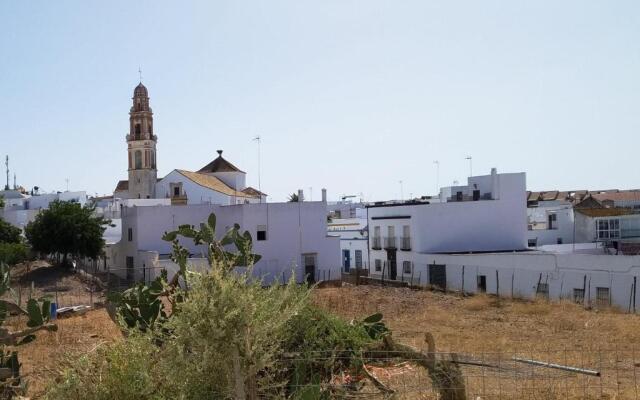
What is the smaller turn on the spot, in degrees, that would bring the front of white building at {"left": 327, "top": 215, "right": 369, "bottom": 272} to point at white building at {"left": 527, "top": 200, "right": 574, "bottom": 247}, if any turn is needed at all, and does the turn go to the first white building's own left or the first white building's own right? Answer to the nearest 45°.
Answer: approximately 90° to the first white building's own left

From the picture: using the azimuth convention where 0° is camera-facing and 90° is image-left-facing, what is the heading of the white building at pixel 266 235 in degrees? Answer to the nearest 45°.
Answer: approximately 0°

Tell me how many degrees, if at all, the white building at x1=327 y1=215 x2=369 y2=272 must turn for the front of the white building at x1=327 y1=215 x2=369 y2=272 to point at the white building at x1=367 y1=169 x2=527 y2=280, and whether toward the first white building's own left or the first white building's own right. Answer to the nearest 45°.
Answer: approximately 45° to the first white building's own left

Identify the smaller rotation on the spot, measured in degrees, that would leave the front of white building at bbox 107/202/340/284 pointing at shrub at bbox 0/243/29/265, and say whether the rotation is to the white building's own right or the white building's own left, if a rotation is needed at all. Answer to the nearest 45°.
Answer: approximately 90° to the white building's own right

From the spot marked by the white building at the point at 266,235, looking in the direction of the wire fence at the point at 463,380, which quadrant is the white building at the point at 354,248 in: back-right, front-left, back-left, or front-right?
back-left

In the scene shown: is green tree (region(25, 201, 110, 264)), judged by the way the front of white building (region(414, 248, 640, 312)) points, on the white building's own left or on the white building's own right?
on the white building's own right

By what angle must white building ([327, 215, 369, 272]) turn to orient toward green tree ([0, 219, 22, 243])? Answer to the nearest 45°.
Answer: approximately 90° to its right

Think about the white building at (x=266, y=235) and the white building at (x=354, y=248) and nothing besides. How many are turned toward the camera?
2

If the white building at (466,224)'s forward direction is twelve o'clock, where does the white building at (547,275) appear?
the white building at (547,275) is roughly at 10 o'clock from the white building at (466,224).

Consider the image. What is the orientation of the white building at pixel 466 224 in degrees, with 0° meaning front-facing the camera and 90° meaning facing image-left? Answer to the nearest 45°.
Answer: approximately 45°

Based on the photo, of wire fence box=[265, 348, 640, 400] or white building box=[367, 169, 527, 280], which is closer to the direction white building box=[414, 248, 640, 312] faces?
the wire fence

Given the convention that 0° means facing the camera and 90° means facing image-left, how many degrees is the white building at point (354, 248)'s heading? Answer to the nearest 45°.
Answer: approximately 0°
